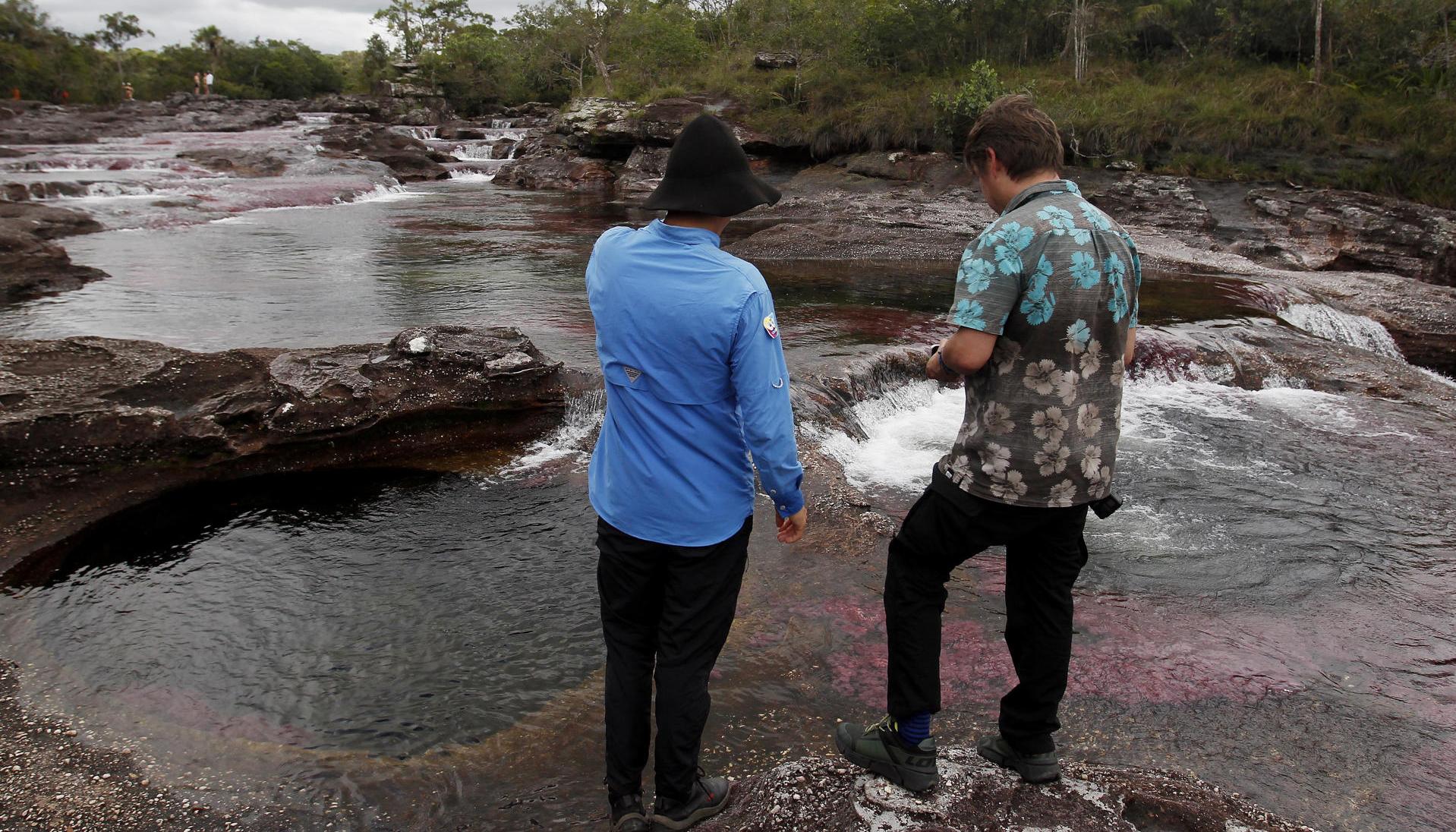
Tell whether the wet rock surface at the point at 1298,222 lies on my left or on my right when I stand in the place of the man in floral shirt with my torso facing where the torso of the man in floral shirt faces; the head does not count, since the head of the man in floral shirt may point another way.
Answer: on my right

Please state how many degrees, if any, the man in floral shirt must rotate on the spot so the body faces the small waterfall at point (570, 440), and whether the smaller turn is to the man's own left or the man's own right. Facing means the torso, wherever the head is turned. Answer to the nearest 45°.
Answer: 0° — they already face it

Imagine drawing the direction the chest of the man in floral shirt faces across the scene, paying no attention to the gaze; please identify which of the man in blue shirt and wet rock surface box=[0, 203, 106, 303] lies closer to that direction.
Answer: the wet rock surface

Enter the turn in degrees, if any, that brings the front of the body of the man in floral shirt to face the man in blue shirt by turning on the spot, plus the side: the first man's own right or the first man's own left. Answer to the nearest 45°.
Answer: approximately 45° to the first man's own left

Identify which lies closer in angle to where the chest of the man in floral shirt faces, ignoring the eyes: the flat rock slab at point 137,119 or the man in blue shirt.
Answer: the flat rock slab

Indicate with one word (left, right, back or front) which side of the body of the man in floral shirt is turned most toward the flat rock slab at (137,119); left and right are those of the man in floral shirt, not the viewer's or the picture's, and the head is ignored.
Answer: front

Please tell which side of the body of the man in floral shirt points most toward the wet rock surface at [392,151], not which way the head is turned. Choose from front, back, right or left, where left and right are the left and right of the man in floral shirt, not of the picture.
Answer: front

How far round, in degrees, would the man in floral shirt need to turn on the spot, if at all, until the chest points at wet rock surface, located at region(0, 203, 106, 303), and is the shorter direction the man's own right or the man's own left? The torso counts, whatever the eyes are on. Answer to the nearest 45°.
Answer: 0° — they already face it

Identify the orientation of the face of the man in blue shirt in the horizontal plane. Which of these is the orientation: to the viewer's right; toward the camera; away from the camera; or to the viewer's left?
away from the camera

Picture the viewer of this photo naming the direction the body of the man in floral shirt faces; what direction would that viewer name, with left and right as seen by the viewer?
facing away from the viewer and to the left of the viewer

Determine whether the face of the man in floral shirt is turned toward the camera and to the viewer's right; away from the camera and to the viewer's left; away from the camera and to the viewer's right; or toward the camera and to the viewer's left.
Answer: away from the camera and to the viewer's left
